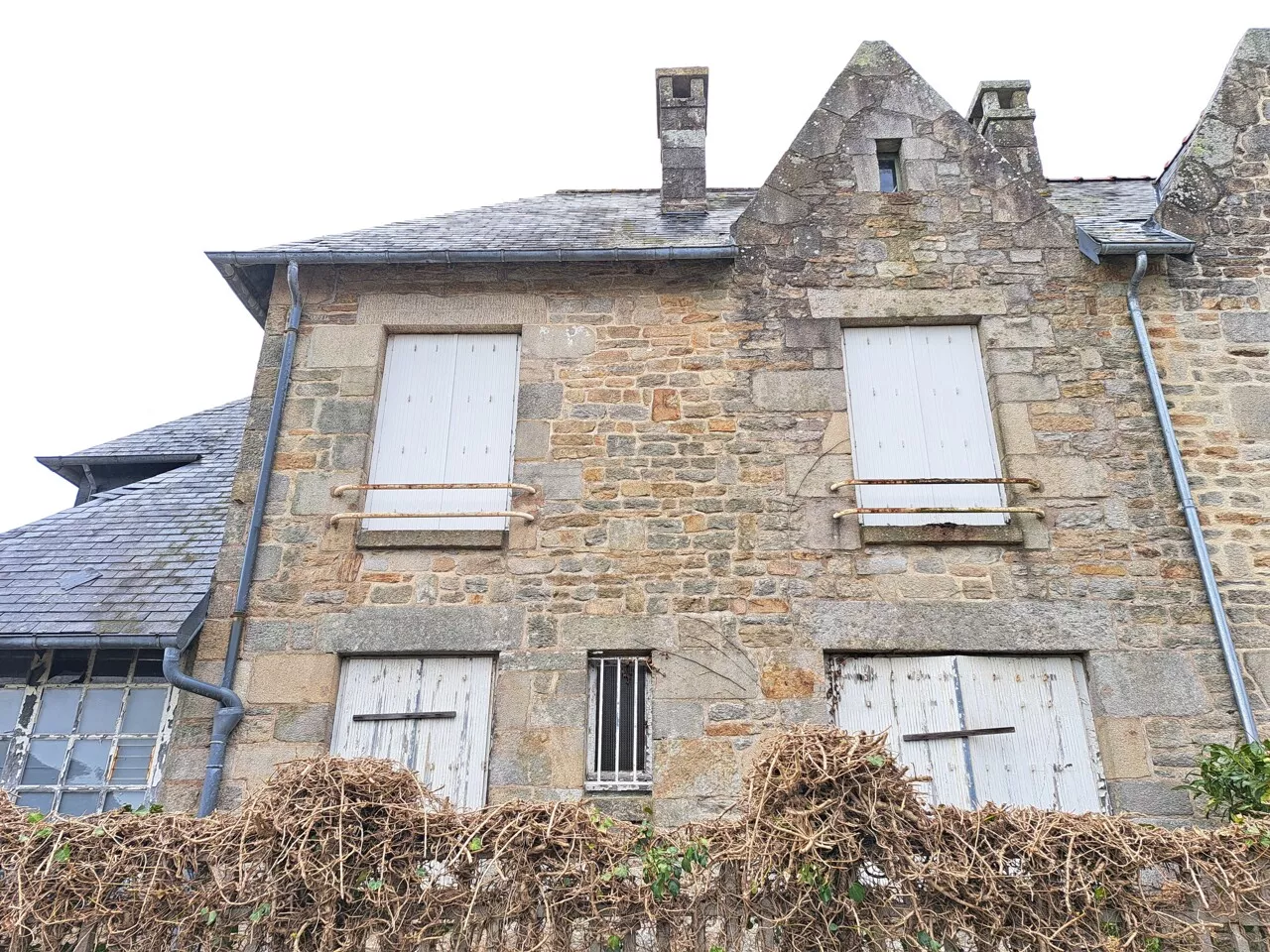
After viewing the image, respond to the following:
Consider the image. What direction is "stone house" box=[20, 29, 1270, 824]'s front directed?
toward the camera

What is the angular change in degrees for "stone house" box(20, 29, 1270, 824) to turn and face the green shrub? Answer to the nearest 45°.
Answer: approximately 90° to its left
